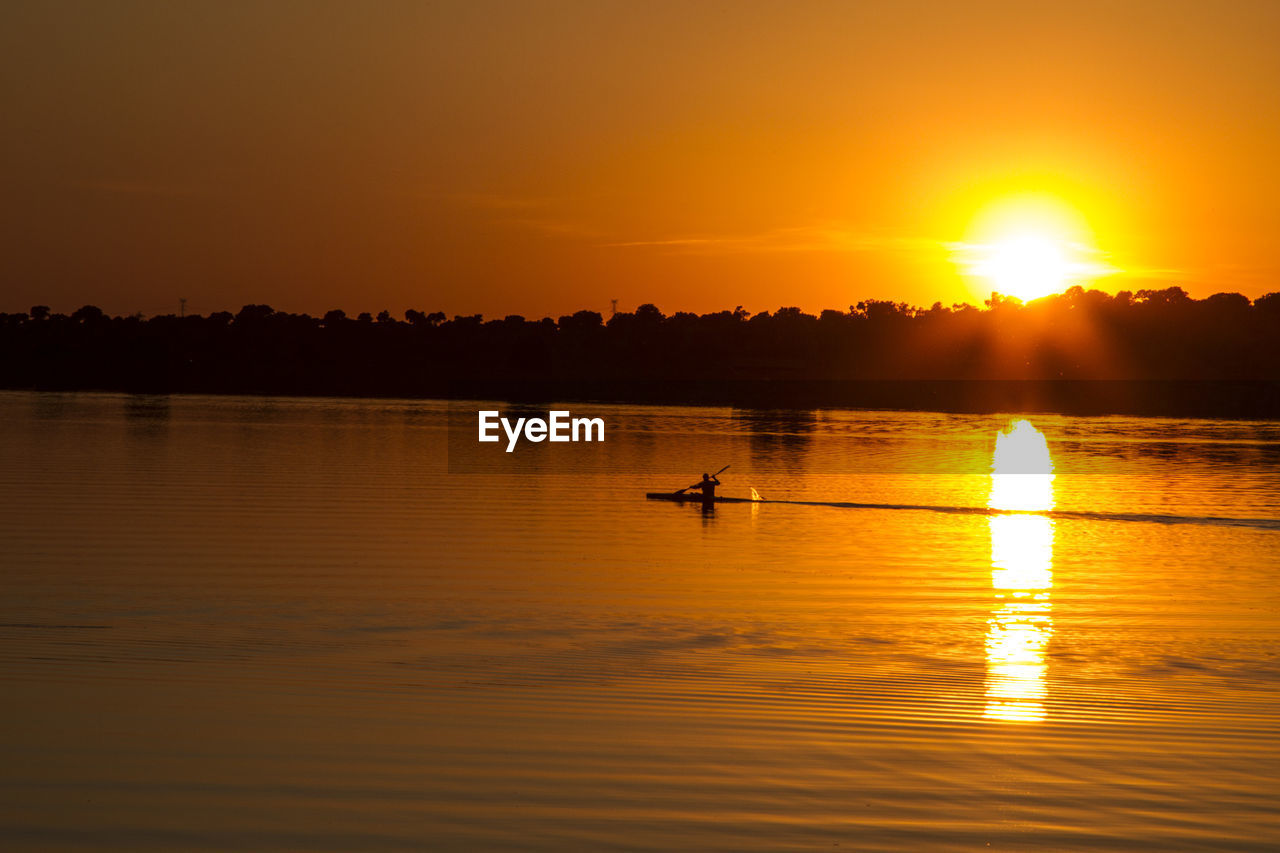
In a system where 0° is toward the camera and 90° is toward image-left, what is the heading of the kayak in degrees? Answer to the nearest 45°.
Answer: approximately 90°
